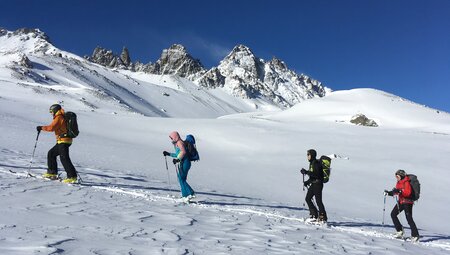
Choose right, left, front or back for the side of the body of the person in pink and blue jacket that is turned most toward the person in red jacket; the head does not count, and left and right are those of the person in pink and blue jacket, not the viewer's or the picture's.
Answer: back

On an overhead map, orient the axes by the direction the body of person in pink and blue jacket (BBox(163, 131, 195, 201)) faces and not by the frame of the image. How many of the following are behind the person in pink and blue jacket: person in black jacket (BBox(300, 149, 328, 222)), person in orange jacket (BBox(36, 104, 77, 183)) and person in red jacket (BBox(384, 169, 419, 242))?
2

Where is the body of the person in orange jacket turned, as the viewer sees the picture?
to the viewer's left

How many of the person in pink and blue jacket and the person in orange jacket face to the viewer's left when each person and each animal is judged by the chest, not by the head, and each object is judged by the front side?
2

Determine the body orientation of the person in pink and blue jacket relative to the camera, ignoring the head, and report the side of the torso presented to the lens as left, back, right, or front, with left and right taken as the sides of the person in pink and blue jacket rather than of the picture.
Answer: left

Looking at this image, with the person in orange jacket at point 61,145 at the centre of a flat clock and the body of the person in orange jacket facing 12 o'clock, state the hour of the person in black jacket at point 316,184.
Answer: The person in black jacket is roughly at 7 o'clock from the person in orange jacket.

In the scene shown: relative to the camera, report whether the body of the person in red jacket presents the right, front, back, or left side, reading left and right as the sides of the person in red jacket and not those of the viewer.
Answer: left

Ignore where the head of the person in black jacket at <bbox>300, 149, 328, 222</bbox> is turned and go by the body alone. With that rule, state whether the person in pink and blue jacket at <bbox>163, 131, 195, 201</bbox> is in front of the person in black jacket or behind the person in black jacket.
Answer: in front

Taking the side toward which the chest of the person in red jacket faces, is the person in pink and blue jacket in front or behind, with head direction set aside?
in front

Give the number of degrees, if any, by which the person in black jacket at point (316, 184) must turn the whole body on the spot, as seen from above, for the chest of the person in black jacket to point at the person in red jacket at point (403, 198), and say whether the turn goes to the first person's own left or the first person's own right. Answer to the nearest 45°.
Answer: approximately 180°

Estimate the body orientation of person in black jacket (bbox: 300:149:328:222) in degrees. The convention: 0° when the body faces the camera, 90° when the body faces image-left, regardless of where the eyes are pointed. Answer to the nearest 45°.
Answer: approximately 90°

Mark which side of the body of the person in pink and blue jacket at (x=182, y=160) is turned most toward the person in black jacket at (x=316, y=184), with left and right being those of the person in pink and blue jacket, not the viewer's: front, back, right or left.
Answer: back

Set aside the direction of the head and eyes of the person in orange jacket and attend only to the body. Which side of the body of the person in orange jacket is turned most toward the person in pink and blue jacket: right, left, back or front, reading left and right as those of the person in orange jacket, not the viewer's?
back
